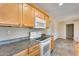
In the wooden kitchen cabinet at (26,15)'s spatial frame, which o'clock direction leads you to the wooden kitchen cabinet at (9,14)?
the wooden kitchen cabinet at (9,14) is roughly at 2 o'clock from the wooden kitchen cabinet at (26,15).

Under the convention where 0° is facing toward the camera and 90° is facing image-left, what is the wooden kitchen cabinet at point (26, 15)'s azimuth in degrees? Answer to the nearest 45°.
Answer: approximately 315°

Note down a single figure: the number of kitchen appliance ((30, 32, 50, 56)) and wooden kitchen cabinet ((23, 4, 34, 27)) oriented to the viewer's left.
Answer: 0

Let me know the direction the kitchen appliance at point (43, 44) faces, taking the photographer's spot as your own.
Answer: facing the viewer and to the right of the viewer

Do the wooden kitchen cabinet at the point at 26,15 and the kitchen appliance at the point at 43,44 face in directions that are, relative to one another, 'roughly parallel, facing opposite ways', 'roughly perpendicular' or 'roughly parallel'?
roughly parallel
